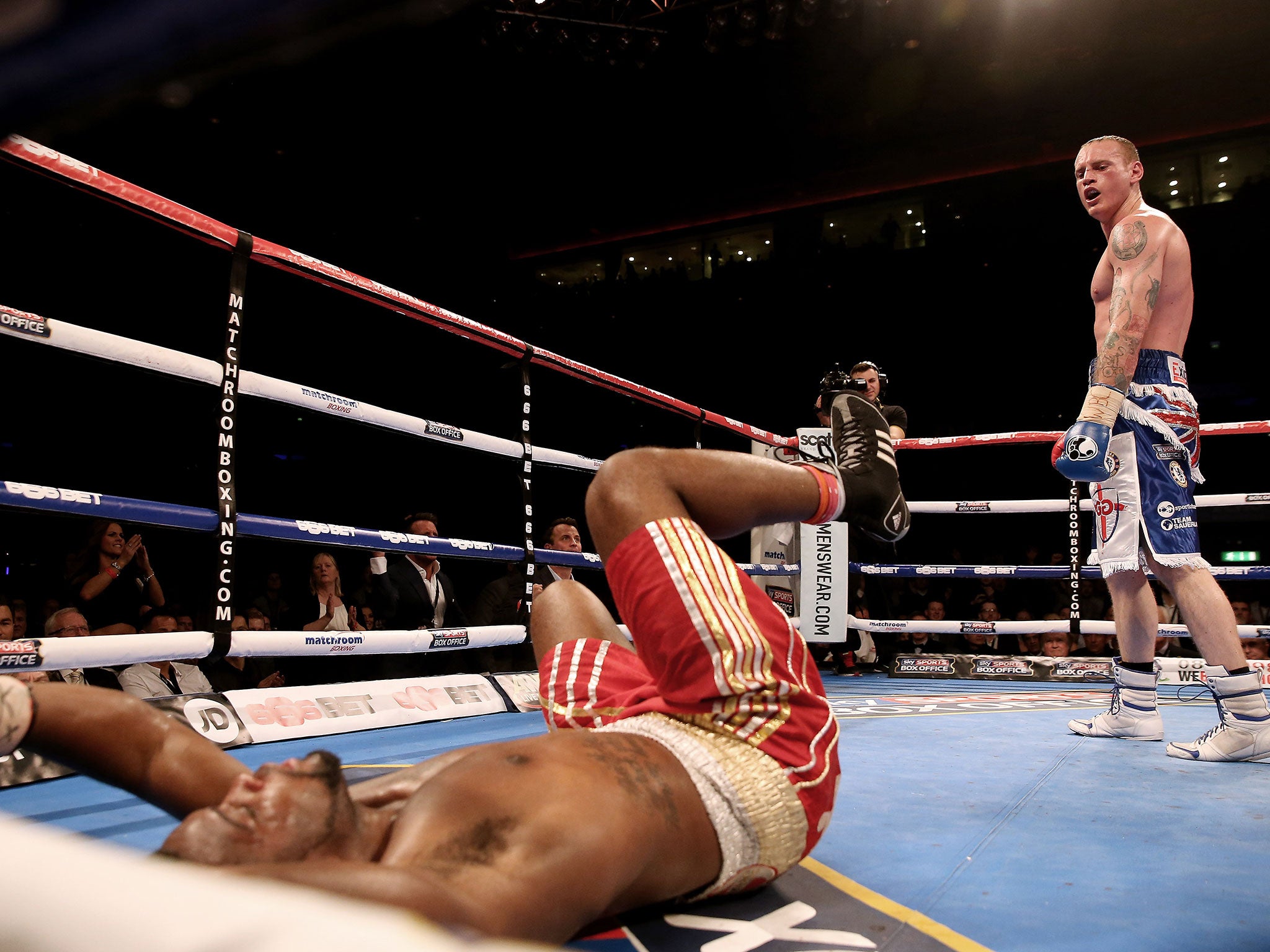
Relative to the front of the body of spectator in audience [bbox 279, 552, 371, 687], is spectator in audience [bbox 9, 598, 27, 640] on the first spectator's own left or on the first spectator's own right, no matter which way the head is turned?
on the first spectator's own right

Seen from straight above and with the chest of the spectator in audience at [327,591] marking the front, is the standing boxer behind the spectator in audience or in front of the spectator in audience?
in front

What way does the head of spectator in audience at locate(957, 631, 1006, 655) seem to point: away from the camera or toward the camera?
toward the camera

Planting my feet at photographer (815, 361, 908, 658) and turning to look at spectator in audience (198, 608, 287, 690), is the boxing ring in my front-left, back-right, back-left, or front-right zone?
front-left

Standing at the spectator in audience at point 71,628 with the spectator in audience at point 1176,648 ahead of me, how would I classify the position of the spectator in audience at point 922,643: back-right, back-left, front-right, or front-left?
front-left

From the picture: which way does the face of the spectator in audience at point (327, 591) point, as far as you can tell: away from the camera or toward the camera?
toward the camera

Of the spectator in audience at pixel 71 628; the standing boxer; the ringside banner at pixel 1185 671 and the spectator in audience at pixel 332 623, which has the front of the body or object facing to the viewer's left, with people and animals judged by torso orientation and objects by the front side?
the standing boxer

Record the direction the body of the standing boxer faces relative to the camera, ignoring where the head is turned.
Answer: to the viewer's left

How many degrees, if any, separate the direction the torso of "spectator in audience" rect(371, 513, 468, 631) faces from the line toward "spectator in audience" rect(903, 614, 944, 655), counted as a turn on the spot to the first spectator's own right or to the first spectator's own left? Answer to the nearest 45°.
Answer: approximately 90° to the first spectator's own left

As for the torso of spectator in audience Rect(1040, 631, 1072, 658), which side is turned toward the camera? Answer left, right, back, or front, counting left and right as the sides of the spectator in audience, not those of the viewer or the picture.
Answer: front

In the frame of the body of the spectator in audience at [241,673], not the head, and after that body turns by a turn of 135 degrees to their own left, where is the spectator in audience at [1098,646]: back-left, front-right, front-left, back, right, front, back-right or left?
right

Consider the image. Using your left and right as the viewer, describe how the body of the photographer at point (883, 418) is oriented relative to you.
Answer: facing the viewer and to the left of the viewer

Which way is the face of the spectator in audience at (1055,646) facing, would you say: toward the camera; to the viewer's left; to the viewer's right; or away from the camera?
toward the camera

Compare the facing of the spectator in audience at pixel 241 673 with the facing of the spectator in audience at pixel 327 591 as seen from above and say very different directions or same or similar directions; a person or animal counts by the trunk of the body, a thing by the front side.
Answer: same or similar directions

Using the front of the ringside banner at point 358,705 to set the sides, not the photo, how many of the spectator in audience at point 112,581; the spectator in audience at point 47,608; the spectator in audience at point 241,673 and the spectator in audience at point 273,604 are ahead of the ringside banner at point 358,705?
0
